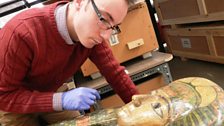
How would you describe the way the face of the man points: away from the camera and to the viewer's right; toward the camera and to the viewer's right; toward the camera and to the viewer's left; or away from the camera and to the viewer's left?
toward the camera and to the viewer's right

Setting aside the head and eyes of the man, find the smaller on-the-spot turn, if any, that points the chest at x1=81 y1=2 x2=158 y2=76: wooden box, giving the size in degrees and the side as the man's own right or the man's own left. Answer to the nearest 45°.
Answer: approximately 90° to the man's own left

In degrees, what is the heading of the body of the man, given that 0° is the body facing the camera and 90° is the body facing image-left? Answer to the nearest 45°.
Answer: approximately 315°

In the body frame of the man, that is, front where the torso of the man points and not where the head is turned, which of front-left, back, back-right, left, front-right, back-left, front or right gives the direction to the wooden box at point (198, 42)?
left

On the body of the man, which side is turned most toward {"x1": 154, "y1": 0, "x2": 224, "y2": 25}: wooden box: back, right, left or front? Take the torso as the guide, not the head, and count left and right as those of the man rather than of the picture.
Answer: left
